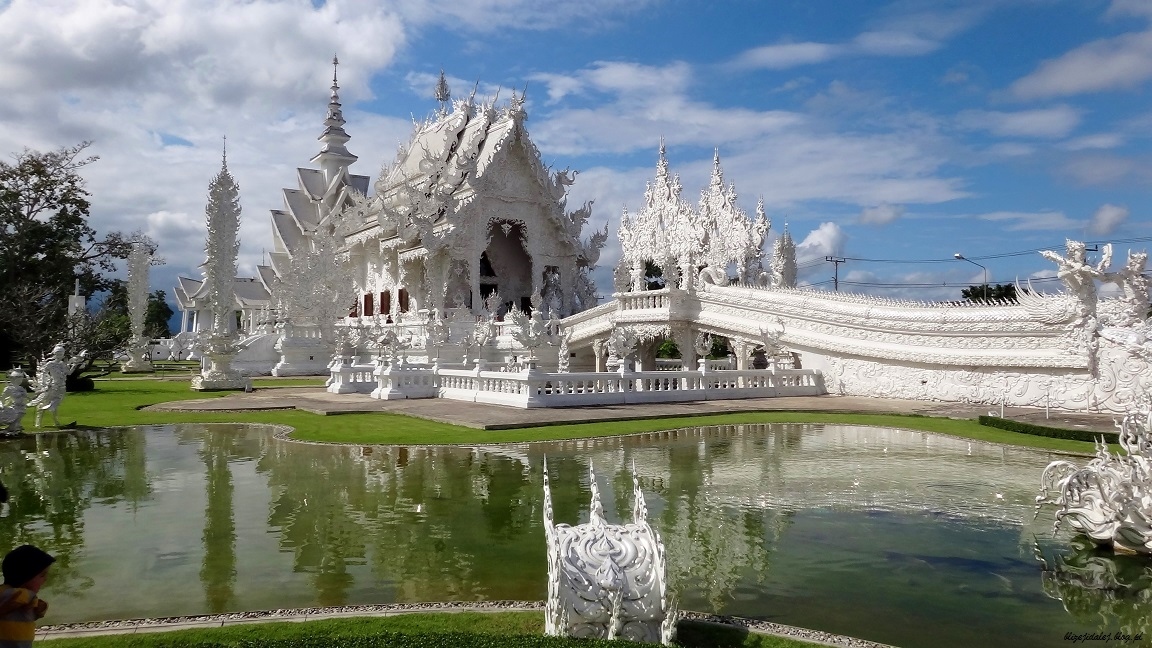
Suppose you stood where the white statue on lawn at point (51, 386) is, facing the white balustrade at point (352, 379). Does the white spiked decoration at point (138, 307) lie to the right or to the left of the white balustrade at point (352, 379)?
left

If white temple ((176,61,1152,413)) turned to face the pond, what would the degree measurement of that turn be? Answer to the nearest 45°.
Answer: approximately 45° to its right

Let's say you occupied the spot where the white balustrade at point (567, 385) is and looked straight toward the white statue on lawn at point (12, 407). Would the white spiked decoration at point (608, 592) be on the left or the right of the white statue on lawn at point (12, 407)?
left

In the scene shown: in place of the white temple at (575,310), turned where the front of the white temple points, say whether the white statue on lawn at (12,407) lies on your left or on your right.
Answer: on your right

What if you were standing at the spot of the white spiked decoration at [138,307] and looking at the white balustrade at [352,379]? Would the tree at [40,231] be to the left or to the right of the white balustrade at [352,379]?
right

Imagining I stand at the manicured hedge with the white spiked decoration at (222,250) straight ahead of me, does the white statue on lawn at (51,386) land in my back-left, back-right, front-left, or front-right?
front-left

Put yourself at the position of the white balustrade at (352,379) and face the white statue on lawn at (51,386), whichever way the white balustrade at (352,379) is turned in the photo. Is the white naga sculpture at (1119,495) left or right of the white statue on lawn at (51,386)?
left

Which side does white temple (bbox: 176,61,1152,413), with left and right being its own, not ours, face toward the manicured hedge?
front

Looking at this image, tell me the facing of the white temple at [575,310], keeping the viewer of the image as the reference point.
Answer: facing the viewer and to the right of the viewer

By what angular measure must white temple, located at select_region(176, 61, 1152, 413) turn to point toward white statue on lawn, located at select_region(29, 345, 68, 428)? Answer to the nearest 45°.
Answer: approximately 90° to its right
